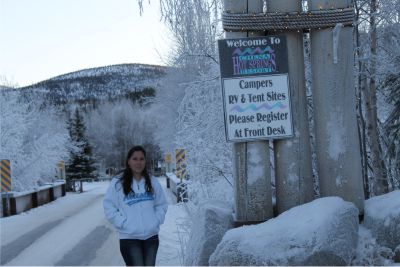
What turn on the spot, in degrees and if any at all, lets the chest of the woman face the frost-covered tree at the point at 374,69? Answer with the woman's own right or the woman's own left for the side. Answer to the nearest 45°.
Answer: approximately 135° to the woman's own left

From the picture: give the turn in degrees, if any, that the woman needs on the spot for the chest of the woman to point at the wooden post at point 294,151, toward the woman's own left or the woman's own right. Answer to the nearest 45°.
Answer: approximately 90° to the woman's own left

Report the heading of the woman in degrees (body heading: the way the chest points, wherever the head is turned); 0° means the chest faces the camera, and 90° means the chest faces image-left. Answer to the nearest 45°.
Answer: approximately 0°

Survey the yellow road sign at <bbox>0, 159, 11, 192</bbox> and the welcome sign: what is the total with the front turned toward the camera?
2

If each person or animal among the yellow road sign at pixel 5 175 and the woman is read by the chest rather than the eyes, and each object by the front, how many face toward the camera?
2

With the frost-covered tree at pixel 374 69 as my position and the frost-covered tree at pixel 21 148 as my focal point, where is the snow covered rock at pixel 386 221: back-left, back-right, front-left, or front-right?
back-left

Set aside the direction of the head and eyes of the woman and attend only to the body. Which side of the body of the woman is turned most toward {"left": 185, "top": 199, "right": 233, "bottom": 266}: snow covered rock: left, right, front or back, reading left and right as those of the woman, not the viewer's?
left
